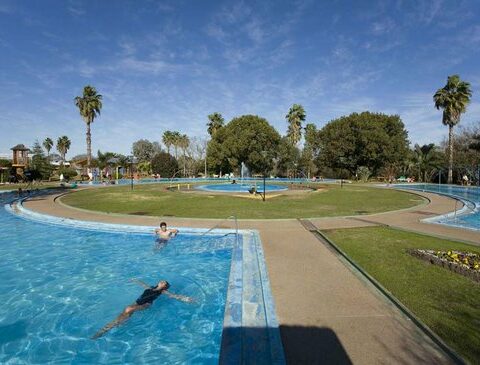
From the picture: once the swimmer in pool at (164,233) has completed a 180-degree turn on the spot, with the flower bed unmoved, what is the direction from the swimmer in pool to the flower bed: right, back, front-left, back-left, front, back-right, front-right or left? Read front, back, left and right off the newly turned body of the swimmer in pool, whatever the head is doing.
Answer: back-right

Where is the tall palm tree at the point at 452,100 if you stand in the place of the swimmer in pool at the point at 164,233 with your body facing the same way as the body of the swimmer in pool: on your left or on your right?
on your left

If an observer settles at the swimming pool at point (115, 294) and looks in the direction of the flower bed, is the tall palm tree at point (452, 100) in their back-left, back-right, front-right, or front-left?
front-left

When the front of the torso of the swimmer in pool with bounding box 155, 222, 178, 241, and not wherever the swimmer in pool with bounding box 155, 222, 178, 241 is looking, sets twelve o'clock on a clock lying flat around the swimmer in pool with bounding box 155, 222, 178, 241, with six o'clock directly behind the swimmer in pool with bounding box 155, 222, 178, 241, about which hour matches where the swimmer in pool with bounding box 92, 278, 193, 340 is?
the swimmer in pool with bounding box 92, 278, 193, 340 is roughly at 12 o'clock from the swimmer in pool with bounding box 155, 222, 178, 241.

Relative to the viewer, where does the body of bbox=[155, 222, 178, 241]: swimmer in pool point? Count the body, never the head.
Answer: toward the camera

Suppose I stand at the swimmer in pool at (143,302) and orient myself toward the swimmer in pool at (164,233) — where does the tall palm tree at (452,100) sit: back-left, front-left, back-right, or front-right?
front-right
